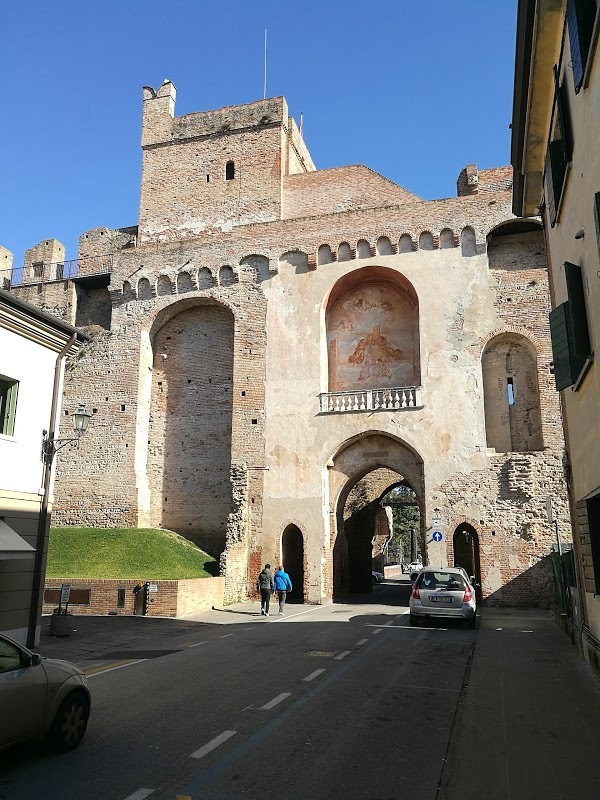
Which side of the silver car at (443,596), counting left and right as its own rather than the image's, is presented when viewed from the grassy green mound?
left

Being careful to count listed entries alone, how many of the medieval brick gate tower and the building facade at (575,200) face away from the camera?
0

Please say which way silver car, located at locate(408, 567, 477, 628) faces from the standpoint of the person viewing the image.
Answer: facing away from the viewer

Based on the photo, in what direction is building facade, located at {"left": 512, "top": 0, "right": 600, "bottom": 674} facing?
to the viewer's left

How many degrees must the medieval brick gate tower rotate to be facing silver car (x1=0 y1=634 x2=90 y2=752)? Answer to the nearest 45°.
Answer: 0° — it already faces it

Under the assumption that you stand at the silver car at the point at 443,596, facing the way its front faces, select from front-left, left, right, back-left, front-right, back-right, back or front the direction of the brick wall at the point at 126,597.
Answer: left

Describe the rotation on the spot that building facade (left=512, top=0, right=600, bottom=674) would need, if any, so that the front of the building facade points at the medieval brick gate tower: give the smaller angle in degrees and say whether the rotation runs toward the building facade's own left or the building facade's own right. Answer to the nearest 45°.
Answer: approximately 45° to the building facade's own right

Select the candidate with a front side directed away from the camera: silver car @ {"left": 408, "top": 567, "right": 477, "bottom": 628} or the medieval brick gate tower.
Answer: the silver car

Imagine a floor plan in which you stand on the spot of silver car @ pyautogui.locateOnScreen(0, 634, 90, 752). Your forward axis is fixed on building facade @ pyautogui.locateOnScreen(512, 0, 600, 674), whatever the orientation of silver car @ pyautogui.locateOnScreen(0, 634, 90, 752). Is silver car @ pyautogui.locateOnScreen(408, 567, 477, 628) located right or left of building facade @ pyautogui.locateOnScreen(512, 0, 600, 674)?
left

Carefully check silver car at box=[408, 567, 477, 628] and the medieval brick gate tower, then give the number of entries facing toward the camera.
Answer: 1

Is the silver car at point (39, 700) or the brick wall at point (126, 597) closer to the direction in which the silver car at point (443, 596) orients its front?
the brick wall

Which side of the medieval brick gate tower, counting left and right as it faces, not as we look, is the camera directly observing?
front

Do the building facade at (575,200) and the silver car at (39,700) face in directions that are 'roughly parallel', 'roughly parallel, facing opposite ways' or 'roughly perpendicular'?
roughly perpendicular

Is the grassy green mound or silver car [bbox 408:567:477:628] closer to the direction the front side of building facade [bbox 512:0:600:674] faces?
the grassy green mound

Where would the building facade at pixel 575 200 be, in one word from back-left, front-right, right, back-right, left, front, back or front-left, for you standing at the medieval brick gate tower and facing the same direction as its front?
front

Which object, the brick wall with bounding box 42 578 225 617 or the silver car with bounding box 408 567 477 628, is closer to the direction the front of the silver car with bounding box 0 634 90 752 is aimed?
the silver car
